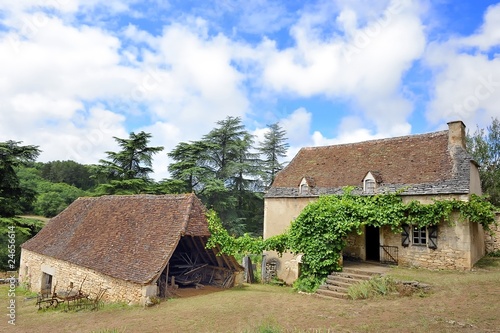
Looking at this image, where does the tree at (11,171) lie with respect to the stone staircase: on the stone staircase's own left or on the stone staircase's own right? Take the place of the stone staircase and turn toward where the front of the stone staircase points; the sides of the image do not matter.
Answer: on the stone staircase's own right

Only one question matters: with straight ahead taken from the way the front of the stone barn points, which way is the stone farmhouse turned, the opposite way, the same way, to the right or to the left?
to the right

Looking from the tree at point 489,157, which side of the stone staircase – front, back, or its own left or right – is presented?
back

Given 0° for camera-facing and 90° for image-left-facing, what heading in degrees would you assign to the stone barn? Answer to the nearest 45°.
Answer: approximately 315°

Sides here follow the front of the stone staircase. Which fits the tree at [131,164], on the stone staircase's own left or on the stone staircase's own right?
on the stone staircase's own right

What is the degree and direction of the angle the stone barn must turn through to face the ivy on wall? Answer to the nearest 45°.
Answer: approximately 45° to its left

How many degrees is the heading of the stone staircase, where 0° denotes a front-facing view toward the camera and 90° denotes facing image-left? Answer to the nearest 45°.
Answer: approximately 45°

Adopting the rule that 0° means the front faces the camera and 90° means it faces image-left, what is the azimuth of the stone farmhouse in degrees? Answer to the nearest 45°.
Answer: approximately 0°

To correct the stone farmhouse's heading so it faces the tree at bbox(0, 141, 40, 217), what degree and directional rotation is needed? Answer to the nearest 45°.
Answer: approximately 90° to its right

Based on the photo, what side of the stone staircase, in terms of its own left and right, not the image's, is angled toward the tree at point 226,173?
right
